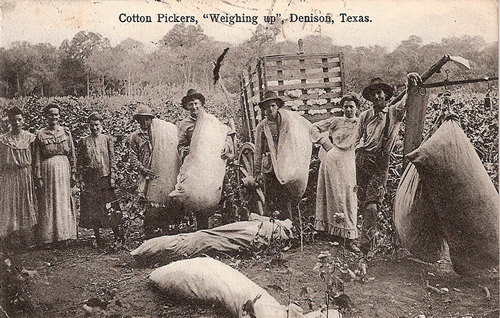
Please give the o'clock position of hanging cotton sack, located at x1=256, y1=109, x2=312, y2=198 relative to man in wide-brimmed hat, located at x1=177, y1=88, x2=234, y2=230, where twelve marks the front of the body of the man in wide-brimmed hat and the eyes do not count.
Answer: The hanging cotton sack is roughly at 9 o'clock from the man in wide-brimmed hat.

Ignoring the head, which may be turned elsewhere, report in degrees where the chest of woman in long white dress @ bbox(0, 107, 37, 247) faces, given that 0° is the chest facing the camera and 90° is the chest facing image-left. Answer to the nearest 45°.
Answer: approximately 0°

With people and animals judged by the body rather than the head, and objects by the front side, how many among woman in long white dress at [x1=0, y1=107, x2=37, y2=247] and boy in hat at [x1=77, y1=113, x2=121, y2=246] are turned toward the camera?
2

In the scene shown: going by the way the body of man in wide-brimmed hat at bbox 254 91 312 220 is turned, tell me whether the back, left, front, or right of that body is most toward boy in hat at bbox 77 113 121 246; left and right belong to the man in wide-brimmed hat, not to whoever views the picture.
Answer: right

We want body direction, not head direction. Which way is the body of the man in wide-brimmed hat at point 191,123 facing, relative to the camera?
toward the camera

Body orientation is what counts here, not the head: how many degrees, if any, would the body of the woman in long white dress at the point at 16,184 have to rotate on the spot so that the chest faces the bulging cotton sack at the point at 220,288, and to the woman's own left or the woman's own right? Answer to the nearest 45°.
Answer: approximately 45° to the woman's own left

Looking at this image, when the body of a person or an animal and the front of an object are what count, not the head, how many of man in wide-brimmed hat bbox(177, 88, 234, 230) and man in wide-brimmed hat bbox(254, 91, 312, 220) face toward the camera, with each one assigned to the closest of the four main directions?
2

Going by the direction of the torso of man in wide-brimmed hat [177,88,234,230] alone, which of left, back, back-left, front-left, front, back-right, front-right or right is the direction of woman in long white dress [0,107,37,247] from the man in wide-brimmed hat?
right

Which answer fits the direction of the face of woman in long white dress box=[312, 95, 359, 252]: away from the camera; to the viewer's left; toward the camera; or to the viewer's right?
toward the camera

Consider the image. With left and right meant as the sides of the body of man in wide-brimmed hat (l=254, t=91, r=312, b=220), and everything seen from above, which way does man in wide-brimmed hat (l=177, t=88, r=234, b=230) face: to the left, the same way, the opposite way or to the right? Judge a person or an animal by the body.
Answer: the same way
